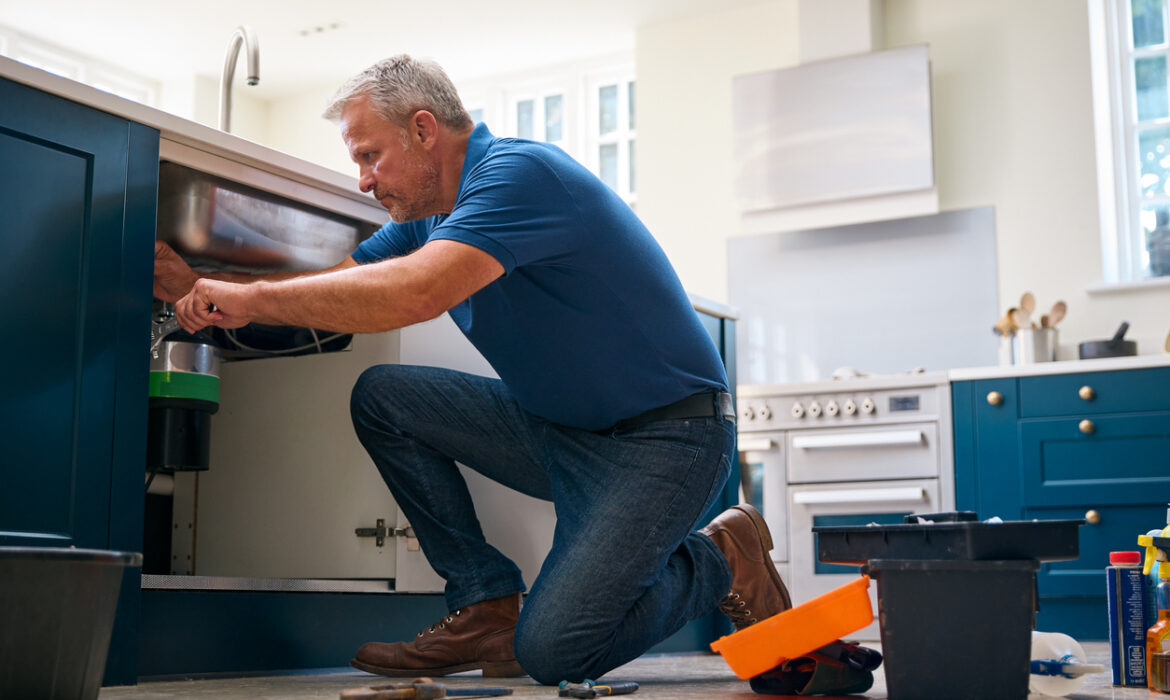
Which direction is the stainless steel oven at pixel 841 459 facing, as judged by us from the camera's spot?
facing the viewer

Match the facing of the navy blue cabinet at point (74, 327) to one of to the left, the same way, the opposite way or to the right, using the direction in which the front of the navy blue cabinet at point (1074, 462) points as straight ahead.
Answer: to the left

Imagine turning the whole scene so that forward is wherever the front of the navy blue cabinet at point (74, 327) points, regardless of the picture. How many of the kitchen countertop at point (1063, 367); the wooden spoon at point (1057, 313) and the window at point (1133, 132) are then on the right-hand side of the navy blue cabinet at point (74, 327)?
0

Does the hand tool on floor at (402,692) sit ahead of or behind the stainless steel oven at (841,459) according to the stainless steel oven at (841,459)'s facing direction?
ahead

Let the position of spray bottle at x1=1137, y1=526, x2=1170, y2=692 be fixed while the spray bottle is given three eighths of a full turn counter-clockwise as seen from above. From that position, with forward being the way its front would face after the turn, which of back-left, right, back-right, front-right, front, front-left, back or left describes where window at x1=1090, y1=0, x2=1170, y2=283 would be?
back-left

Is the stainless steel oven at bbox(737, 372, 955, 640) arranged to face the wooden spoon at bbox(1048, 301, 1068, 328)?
no

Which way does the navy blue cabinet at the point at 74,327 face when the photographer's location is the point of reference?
facing the viewer and to the right of the viewer

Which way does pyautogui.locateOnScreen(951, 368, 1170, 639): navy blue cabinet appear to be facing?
toward the camera

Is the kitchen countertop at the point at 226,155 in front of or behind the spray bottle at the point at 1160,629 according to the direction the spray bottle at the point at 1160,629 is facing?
in front

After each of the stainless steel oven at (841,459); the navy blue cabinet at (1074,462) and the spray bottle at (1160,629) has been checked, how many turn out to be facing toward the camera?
2

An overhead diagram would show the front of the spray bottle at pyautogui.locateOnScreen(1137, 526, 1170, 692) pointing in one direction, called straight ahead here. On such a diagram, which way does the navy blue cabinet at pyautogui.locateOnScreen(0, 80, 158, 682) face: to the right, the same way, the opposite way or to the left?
the opposite way

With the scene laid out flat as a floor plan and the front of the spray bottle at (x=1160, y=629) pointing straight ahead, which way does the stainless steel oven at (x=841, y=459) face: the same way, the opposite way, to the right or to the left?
to the left

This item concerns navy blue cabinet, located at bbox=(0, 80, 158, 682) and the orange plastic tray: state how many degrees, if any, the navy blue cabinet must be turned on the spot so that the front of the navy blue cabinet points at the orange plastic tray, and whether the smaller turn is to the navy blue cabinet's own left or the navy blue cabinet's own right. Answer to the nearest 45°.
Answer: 0° — it already faces it

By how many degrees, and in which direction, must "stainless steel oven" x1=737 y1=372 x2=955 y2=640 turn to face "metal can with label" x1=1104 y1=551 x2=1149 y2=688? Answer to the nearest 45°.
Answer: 0° — it already faces it

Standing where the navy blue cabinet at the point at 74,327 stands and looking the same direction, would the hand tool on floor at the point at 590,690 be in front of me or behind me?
in front

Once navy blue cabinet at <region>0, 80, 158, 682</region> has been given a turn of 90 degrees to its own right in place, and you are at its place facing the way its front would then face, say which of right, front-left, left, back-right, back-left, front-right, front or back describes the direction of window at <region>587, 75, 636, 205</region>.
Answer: back

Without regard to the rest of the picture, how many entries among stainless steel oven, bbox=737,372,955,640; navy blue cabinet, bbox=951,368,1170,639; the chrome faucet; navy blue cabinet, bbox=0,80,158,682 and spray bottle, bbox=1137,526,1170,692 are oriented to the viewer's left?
1

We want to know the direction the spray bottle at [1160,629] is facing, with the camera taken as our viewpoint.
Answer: facing to the left of the viewer

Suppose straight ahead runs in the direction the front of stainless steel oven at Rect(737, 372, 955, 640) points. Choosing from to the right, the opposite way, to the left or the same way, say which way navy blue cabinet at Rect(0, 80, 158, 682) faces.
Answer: to the left
